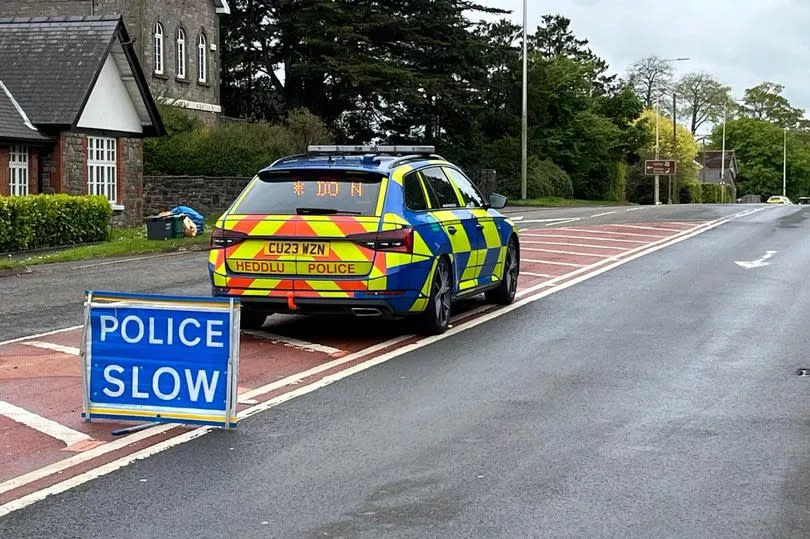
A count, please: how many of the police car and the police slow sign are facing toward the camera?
1

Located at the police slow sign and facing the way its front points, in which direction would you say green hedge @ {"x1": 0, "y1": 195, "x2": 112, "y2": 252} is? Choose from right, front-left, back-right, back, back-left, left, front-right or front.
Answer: back

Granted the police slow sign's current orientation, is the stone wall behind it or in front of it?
behind

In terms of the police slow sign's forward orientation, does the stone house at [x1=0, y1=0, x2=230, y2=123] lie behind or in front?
behind

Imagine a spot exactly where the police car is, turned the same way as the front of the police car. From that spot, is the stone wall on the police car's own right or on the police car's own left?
on the police car's own left

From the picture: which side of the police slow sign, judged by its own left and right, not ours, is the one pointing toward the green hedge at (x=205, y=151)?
back

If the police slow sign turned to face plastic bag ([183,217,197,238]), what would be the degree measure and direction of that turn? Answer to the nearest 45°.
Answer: approximately 180°

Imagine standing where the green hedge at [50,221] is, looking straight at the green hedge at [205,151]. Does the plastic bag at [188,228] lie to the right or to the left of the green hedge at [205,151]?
right

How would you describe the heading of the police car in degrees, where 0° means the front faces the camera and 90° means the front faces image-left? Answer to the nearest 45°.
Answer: approximately 225°

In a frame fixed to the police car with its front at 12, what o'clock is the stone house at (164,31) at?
The stone house is roughly at 10 o'clock from the police car.

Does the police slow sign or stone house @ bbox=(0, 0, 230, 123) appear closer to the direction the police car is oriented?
the stone house

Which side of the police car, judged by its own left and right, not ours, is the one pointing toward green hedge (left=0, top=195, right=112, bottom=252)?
left

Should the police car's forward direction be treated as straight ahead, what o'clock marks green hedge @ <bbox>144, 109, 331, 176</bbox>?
The green hedge is roughly at 10 o'clock from the police car.

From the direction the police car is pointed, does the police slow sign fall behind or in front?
behind
